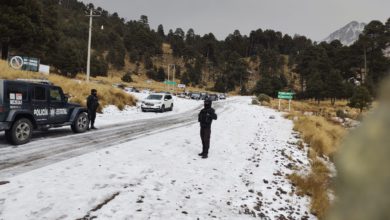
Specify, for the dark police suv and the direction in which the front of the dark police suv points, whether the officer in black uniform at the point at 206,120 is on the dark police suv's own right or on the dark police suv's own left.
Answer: on the dark police suv's own right

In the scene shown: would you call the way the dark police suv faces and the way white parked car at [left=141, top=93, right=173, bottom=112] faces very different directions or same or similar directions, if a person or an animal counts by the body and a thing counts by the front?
very different directions

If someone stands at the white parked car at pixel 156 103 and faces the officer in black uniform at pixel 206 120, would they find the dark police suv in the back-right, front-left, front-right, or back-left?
front-right

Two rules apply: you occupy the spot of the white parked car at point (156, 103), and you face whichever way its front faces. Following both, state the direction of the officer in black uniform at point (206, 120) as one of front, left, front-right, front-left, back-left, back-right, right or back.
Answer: front-left

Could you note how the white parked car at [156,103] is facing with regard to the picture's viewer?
facing the viewer and to the left of the viewer

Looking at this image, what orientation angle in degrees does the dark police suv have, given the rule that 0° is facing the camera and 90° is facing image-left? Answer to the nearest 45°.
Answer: approximately 225°

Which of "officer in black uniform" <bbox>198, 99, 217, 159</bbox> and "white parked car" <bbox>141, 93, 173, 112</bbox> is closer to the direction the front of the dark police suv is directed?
the white parked car
